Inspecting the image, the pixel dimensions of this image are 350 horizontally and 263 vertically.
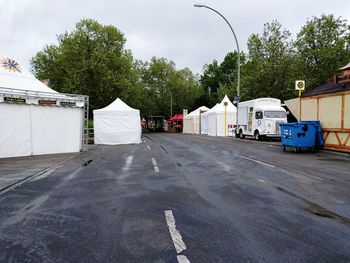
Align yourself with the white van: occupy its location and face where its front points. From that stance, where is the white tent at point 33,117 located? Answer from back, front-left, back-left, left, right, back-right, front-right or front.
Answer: right

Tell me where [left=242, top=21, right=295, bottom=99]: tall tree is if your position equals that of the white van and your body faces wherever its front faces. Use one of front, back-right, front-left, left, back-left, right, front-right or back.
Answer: back-left

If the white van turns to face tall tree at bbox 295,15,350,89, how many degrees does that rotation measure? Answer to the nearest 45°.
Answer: approximately 90° to its left

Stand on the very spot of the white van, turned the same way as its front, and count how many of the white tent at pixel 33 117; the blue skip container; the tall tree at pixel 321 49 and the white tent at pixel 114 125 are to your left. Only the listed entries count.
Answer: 1

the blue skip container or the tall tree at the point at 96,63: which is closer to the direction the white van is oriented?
the blue skip container

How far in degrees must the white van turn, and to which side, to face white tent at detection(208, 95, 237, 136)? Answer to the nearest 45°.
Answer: approximately 180°

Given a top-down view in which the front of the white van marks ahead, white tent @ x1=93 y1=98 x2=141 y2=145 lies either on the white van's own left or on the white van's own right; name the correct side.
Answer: on the white van's own right

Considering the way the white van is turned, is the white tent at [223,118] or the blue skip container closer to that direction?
the blue skip container

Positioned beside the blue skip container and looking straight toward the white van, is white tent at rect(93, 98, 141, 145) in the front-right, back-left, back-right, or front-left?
front-left

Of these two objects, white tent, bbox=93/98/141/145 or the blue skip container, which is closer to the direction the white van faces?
the blue skip container

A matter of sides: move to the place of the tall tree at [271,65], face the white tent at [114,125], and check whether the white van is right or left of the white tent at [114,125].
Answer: left

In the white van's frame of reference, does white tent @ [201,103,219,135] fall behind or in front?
behind
